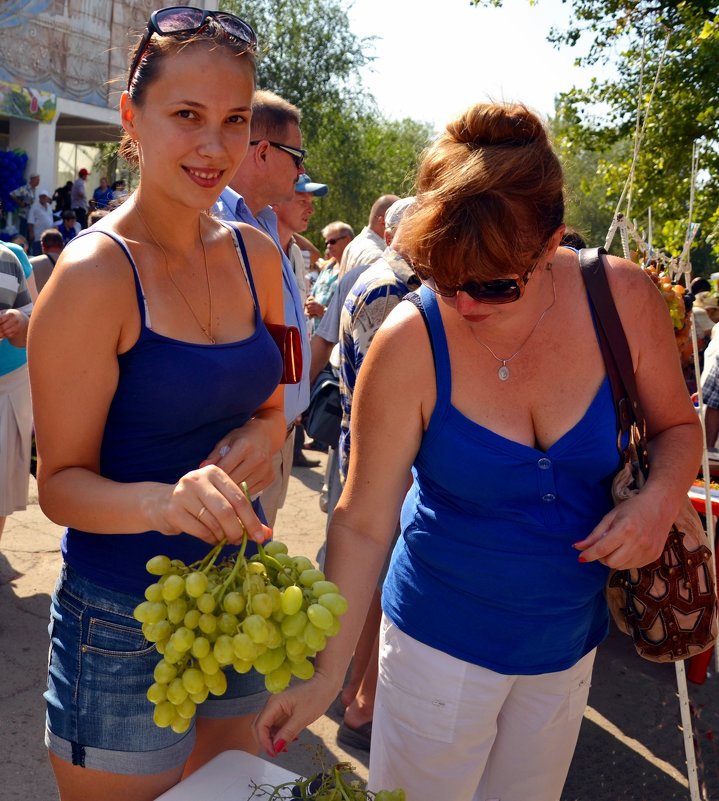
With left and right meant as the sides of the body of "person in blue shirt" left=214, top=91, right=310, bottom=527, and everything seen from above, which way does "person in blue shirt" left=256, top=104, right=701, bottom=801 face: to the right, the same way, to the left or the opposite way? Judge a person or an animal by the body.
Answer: to the right

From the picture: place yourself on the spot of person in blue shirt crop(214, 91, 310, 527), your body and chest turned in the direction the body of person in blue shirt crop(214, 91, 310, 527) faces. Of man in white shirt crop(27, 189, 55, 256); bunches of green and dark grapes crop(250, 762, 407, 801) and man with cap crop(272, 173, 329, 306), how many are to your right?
1

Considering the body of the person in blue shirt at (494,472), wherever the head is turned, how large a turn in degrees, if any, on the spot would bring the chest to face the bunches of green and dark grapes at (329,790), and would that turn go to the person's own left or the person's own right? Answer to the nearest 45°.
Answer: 0° — they already face it

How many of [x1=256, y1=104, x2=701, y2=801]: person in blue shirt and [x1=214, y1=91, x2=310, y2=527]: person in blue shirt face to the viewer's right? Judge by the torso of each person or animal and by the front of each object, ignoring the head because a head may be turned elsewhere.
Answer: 1

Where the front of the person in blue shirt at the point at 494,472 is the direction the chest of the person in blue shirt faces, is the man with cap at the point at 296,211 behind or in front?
behind

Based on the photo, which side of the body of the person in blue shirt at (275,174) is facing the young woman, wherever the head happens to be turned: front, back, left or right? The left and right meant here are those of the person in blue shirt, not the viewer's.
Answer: right

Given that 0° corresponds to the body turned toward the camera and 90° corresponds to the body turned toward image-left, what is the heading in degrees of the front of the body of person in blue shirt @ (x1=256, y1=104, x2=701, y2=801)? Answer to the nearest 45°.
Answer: approximately 0°

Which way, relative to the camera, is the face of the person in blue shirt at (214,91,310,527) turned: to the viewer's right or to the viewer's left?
to the viewer's right

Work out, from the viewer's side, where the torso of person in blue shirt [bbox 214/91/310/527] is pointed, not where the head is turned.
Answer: to the viewer's right
